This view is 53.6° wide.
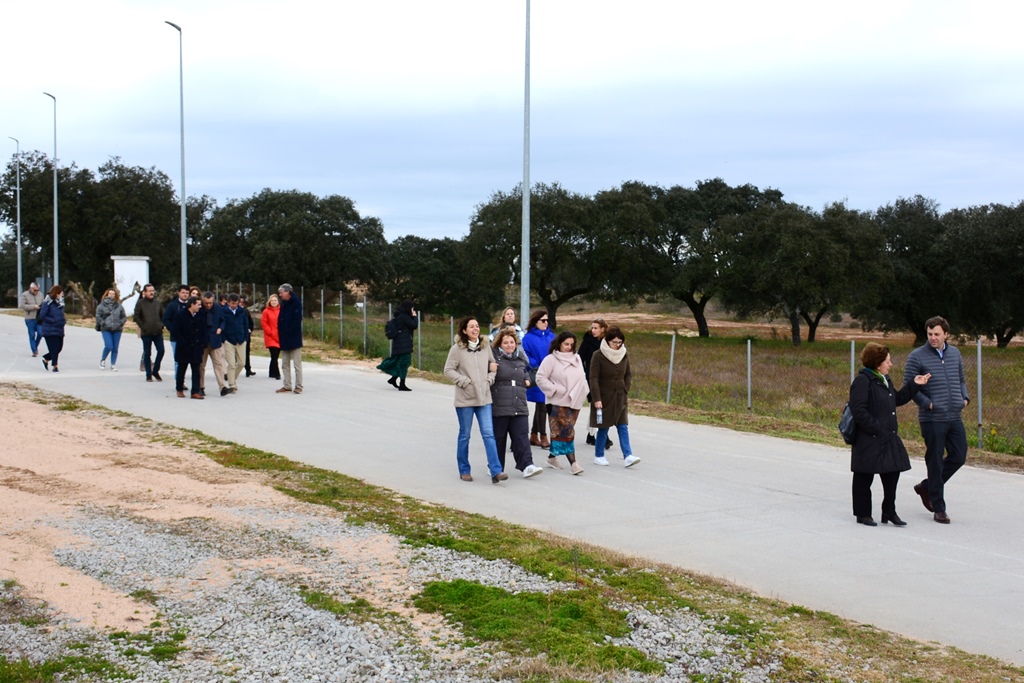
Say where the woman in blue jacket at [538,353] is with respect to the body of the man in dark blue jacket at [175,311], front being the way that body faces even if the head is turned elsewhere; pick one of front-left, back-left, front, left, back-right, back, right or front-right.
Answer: front

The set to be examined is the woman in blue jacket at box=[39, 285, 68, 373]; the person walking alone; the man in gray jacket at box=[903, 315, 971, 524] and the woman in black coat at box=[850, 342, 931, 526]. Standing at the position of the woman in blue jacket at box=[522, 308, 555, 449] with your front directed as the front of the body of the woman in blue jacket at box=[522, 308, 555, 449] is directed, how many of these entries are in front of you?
2

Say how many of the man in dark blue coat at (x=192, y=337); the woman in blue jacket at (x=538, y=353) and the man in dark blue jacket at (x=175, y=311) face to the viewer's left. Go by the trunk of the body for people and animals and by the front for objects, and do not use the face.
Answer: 0

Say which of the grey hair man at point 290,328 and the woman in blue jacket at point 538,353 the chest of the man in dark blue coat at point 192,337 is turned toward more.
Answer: the woman in blue jacket

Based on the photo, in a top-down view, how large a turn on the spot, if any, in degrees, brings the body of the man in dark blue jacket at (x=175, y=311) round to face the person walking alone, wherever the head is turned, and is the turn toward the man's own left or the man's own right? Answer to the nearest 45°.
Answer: approximately 45° to the man's own left

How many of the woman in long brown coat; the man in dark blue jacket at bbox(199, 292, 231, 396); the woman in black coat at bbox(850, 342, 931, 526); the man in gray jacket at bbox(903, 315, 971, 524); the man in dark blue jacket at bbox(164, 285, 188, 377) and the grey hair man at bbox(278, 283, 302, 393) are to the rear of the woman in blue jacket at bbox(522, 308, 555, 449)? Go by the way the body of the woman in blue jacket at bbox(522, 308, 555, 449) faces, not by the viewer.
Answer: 3

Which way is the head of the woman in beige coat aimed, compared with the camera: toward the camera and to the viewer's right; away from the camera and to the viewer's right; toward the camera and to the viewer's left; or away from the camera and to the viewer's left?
toward the camera and to the viewer's right

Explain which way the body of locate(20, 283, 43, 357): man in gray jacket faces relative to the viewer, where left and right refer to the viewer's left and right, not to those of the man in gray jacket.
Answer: facing the viewer and to the right of the viewer
